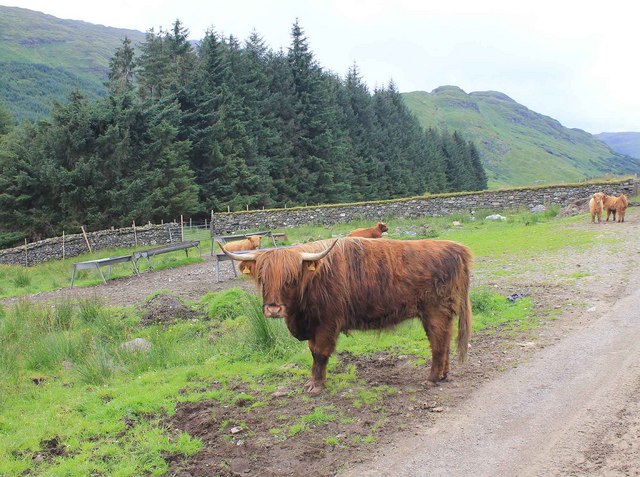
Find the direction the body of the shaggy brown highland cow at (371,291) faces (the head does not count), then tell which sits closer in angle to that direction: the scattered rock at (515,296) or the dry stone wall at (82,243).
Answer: the dry stone wall

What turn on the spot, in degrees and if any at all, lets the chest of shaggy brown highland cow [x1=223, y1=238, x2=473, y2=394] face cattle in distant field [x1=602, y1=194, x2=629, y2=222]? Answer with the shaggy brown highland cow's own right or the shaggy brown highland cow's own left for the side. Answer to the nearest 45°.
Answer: approximately 135° to the shaggy brown highland cow's own right

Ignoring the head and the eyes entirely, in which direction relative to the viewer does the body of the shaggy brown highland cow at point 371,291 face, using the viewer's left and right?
facing to the left of the viewer

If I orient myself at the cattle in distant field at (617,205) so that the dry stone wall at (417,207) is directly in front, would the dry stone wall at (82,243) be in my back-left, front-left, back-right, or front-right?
front-left

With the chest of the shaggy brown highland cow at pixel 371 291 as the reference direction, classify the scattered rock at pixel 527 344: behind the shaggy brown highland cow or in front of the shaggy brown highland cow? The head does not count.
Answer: behind

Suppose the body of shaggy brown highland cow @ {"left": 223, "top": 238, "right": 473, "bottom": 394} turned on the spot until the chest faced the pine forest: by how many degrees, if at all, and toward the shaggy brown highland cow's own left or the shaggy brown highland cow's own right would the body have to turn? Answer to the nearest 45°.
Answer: approximately 90° to the shaggy brown highland cow's own right

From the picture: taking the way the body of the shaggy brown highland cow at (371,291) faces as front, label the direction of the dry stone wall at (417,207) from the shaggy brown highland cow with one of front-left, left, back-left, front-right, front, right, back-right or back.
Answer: right

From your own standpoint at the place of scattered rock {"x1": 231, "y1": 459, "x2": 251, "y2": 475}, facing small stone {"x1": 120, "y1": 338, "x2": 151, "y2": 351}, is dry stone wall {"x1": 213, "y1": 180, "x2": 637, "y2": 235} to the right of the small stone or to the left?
right

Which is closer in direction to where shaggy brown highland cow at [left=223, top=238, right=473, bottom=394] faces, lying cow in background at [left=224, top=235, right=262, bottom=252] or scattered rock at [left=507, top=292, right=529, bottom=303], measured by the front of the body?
the lying cow in background

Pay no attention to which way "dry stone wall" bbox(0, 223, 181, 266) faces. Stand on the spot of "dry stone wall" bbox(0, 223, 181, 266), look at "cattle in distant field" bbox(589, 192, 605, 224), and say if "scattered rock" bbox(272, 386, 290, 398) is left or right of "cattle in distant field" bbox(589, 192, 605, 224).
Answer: right

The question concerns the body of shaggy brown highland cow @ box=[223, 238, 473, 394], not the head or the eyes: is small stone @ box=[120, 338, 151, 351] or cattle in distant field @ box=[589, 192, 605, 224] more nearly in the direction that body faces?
the small stone

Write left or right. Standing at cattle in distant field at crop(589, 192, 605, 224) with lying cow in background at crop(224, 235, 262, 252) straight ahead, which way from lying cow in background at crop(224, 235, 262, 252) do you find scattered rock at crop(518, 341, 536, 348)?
left

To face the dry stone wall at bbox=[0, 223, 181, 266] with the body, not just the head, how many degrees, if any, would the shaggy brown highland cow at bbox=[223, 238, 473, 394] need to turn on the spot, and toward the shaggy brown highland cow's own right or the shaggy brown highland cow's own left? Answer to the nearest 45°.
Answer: approximately 45° to the shaggy brown highland cow's own right

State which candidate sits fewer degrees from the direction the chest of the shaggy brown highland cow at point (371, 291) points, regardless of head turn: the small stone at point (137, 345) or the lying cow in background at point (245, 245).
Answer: the small stone
